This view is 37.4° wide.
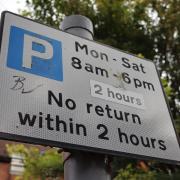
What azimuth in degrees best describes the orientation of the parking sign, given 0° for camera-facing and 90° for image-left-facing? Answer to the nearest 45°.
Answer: approximately 315°
